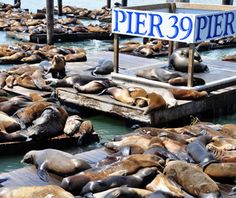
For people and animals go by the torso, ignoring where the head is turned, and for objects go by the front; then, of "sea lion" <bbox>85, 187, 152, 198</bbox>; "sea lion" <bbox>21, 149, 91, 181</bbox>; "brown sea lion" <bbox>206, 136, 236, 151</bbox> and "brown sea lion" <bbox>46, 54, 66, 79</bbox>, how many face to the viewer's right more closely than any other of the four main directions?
1

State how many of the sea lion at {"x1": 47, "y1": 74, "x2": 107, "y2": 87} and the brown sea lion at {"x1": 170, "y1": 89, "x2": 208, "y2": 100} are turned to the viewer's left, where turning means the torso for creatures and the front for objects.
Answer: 1

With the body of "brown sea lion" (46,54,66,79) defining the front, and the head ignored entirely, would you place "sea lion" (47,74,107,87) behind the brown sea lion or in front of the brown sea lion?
in front

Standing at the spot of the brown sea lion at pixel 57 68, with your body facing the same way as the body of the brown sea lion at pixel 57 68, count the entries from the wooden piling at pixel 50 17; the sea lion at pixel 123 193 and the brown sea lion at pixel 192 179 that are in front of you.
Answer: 2

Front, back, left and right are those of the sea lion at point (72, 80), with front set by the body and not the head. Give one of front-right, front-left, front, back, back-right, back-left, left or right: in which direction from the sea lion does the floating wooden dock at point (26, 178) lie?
left

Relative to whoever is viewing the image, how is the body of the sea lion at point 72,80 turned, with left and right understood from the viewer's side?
facing to the left of the viewer

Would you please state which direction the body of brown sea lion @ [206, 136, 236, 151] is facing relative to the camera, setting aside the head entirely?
to the viewer's left

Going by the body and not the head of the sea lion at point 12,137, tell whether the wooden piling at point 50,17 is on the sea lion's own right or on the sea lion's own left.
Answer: on the sea lion's own left

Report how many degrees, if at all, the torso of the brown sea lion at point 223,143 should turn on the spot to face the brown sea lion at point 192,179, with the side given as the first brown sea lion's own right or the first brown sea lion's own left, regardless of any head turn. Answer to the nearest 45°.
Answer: approximately 90° to the first brown sea lion's own left

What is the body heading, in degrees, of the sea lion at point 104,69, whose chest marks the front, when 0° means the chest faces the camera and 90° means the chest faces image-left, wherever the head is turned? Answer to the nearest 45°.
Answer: approximately 45°
